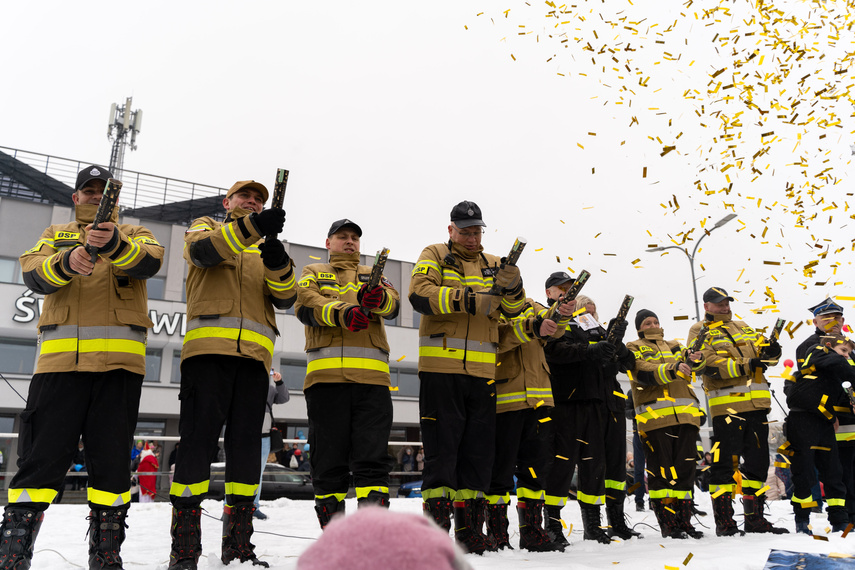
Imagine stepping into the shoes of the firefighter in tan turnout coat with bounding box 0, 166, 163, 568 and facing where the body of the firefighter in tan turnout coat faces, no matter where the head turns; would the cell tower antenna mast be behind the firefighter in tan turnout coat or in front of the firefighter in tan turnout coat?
behind

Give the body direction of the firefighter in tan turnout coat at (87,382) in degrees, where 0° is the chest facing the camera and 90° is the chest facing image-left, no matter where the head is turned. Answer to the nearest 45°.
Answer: approximately 0°
